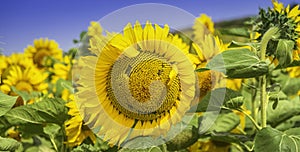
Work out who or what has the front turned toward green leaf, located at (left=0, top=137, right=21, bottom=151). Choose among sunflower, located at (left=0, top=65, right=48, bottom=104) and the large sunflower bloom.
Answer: the sunflower

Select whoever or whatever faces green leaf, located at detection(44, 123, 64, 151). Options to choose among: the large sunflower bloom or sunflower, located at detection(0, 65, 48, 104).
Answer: the sunflower

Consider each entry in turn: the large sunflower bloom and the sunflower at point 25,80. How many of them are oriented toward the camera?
2

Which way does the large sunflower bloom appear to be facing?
toward the camera

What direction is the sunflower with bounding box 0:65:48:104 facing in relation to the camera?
toward the camera

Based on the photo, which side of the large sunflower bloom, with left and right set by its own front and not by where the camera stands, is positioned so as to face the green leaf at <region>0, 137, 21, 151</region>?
right

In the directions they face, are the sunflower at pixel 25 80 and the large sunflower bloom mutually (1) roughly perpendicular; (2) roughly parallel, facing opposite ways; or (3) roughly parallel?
roughly parallel

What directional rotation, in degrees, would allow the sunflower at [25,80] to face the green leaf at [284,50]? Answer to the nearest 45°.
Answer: approximately 45° to its left

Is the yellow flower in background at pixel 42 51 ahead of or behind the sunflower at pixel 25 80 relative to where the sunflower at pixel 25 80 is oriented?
behind

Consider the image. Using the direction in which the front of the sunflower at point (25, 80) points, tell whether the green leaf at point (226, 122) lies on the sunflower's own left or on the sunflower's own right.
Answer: on the sunflower's own left

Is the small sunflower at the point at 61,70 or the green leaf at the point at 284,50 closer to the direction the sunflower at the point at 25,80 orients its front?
the green leaf

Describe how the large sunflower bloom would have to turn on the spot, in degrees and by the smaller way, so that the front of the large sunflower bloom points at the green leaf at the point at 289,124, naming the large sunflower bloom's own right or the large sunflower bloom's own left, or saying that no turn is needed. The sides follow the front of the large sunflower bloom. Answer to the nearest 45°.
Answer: approximately 135° to the large sunflower bloom's own left

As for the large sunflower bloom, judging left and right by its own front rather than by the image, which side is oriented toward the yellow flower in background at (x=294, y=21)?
left

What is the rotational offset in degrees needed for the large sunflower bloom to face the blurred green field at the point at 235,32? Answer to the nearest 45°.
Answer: approximately 135° to its left
